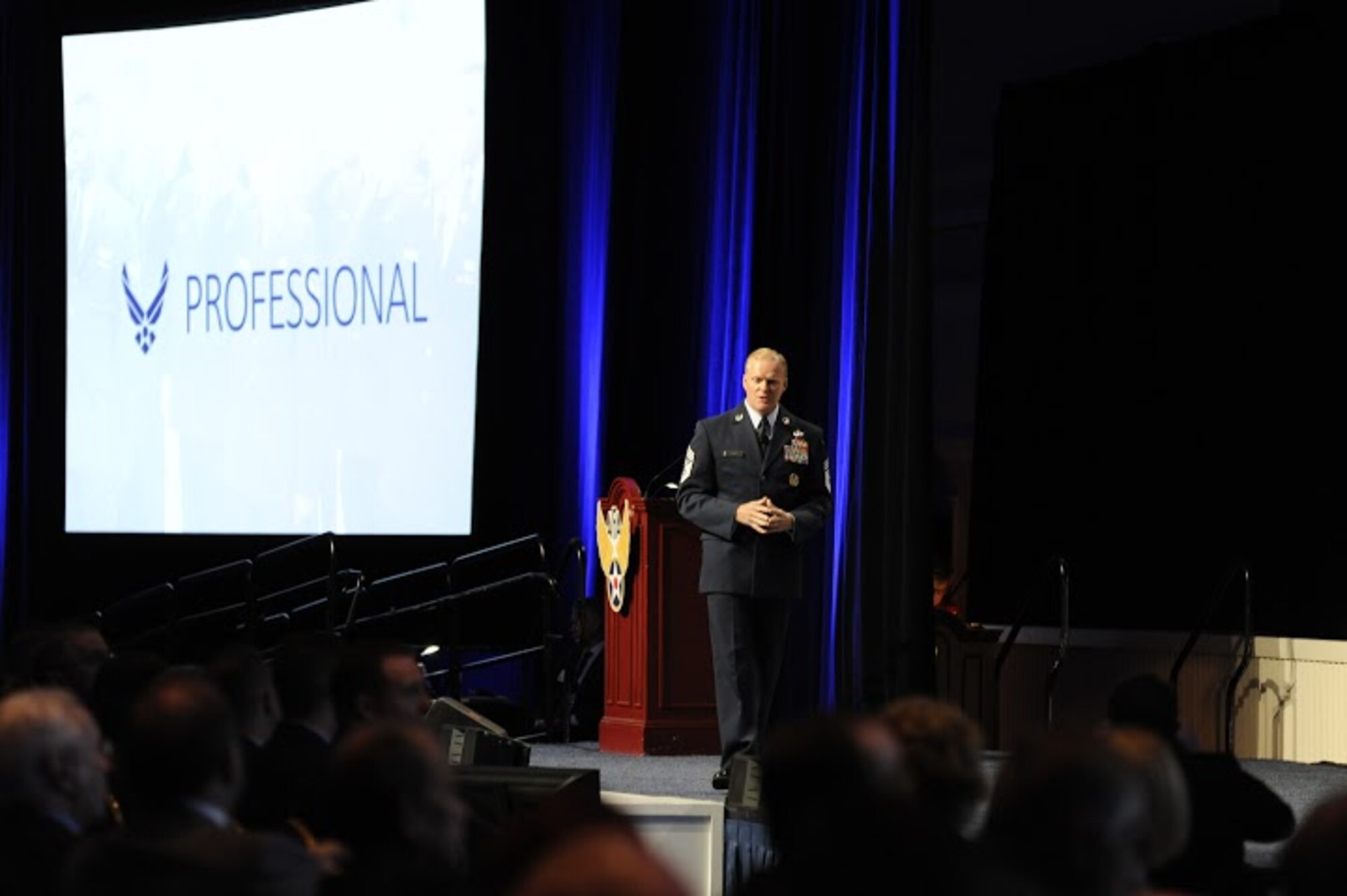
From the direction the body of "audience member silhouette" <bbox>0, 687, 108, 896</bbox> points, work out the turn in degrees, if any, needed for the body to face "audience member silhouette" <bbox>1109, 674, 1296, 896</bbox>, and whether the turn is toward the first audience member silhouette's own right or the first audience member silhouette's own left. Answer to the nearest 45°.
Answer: approximately 45° to the first audience member silhouette's own right

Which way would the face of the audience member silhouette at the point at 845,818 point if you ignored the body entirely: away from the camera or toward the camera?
away from the camera

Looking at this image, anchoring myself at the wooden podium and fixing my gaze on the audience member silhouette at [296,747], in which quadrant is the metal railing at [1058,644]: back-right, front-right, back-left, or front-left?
back-left

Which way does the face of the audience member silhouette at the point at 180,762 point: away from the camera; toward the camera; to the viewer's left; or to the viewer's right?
away from the camera

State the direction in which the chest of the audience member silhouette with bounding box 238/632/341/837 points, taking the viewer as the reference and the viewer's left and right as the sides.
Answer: facing away from the viewer and to the right of the viewer

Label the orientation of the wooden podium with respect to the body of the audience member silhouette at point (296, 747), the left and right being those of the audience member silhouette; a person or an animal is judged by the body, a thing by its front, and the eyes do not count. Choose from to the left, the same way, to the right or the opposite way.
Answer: the opposite way

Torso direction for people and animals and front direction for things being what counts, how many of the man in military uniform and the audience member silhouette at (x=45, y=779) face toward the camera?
1

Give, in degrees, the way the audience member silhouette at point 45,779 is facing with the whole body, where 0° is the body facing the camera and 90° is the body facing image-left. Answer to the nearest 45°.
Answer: approximately 225°

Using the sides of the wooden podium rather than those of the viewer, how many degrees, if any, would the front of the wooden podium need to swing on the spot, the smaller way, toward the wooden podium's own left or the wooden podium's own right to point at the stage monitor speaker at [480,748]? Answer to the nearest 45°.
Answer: approximately 45° to the wooden podium's own left

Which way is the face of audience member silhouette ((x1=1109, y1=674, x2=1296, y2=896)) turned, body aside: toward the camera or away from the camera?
away from the camera

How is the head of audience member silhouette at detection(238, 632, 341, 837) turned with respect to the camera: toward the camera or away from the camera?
away from the camera
